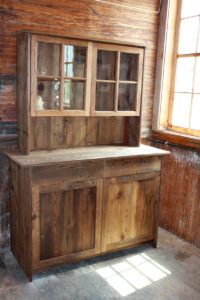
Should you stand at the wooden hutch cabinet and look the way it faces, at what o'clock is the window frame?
The window frame is roughly at 9 o'clock from the wooden hutch cabinet.

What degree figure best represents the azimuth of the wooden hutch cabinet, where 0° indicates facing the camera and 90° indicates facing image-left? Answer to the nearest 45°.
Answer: approximately 315°
